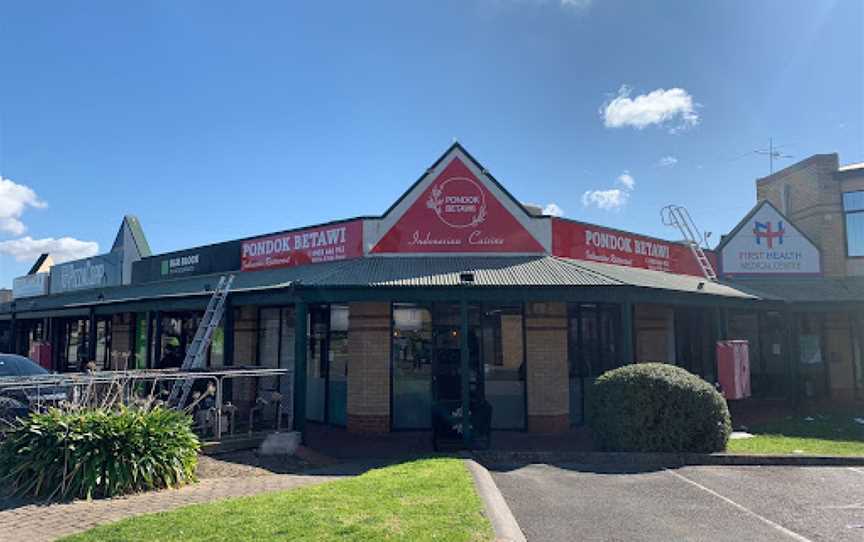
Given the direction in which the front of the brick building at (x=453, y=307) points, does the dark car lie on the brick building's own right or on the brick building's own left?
on the brick building's own right

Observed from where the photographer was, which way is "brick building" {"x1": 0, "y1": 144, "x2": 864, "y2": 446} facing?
facing the viewer

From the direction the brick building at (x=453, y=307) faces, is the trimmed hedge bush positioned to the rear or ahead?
ahead

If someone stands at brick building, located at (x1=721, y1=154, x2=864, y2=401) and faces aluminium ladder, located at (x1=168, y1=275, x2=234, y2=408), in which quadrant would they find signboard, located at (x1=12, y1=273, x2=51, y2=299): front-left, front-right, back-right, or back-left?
front-right

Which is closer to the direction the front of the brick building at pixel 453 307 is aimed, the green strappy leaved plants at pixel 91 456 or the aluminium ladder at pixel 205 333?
the green strappy leaved plants

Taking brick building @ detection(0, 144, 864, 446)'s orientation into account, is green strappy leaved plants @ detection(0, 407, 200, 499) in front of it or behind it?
in front

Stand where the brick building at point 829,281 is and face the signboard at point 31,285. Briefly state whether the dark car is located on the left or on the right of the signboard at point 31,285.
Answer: left
